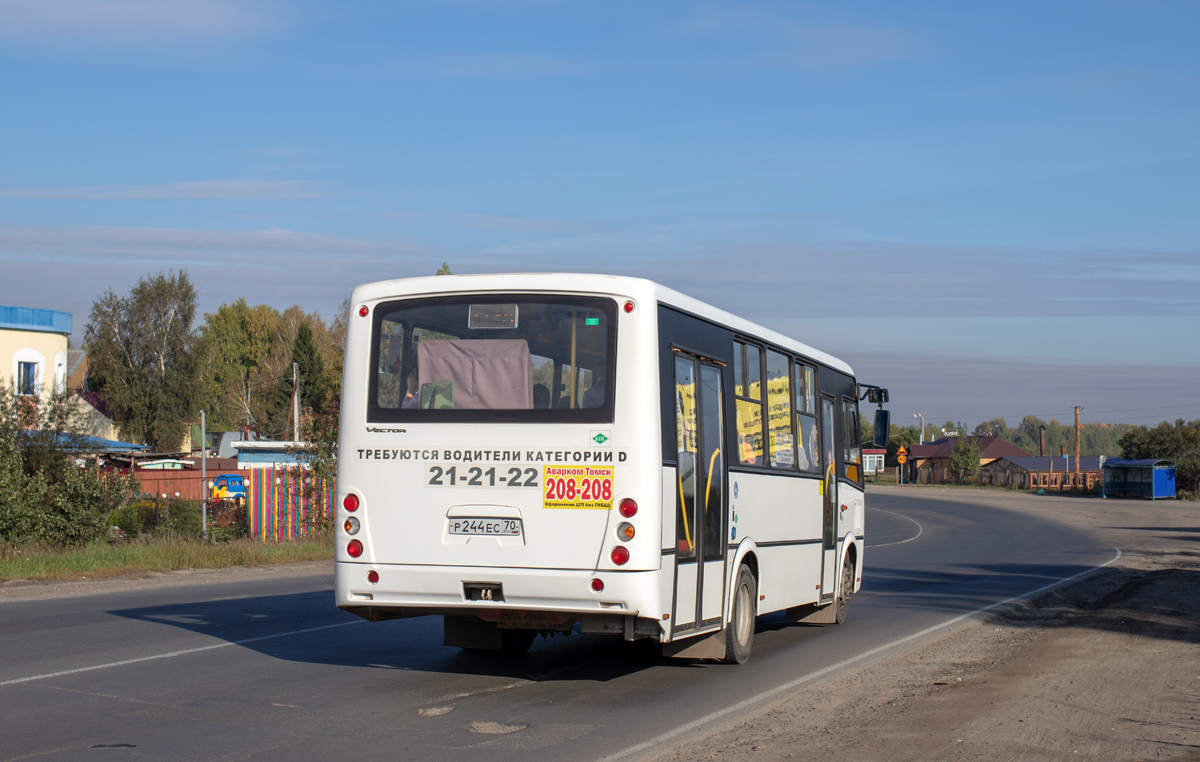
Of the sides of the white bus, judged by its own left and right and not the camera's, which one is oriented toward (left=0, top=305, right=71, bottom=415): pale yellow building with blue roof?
left

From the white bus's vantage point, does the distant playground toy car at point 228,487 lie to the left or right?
on its left

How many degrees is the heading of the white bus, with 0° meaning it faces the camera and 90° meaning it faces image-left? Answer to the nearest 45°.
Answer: approximately 225°

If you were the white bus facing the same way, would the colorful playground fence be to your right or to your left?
on your left
